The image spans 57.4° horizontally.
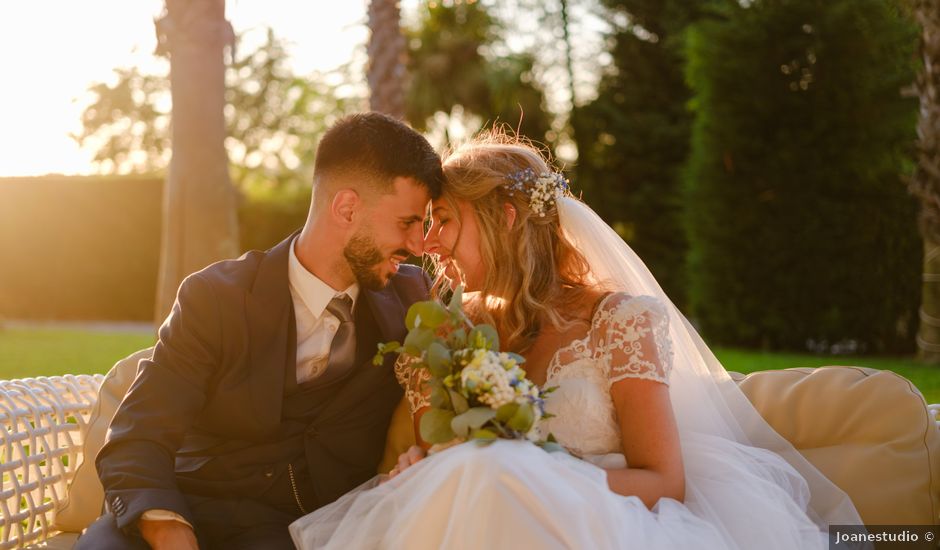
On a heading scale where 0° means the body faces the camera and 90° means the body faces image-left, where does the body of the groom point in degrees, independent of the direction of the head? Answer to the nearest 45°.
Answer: approximately 315°

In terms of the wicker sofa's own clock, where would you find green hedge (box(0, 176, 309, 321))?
The green hedge is roughly at 5 o'clock from the wicker sofa.

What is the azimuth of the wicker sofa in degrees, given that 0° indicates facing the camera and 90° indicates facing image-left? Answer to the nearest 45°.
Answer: approximately 0°

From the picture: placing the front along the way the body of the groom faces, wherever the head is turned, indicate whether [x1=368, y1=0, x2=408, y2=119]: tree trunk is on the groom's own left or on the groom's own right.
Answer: on the groom's own left

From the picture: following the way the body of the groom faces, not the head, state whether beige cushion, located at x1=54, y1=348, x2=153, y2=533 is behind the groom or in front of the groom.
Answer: behind

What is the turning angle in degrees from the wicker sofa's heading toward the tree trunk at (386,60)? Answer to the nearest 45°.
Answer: approximately 180°

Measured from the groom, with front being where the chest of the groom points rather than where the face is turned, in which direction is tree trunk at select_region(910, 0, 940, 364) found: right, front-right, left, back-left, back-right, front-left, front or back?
left

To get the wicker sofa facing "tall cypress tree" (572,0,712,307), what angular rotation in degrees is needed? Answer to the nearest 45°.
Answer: approximately 180°

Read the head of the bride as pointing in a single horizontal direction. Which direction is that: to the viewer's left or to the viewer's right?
to the viewer's left
